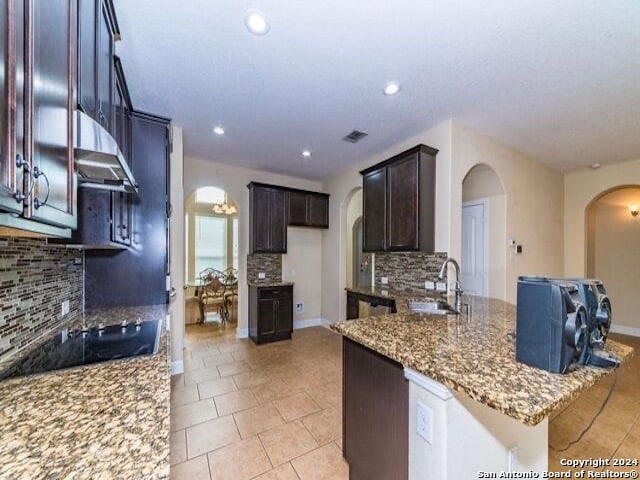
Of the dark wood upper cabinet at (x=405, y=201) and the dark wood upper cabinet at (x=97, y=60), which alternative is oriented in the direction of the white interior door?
the dark wood upper cabinet at (x=97, y=60)

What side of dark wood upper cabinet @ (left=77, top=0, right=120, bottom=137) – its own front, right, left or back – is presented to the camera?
right

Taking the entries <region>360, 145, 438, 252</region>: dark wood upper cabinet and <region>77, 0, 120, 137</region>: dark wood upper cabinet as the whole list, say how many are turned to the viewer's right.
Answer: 1

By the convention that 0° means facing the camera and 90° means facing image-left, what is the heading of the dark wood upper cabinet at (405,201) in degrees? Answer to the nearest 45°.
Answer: approximately 45°

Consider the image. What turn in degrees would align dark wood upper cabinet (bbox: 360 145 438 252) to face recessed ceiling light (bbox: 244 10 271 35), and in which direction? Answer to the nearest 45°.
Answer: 0° — it already faces it

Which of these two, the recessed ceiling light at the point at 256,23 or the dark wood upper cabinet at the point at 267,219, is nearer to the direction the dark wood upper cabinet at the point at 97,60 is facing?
the recessed ceiling light

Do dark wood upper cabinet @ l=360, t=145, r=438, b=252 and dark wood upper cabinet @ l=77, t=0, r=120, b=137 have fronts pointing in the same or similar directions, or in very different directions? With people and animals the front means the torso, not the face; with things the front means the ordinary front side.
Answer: very different directions

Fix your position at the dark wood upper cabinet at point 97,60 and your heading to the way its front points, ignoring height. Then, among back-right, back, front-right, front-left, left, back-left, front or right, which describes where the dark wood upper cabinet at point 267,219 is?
front-left

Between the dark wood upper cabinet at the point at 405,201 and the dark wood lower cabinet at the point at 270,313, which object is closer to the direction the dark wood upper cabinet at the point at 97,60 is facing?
the dark wood upper cabinet

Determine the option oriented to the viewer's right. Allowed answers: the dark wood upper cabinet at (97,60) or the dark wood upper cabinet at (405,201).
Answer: the dark wood upper cabinet at (97,60)

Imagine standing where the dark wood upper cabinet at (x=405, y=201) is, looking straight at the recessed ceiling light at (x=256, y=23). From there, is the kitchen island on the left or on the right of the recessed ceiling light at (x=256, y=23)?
left
